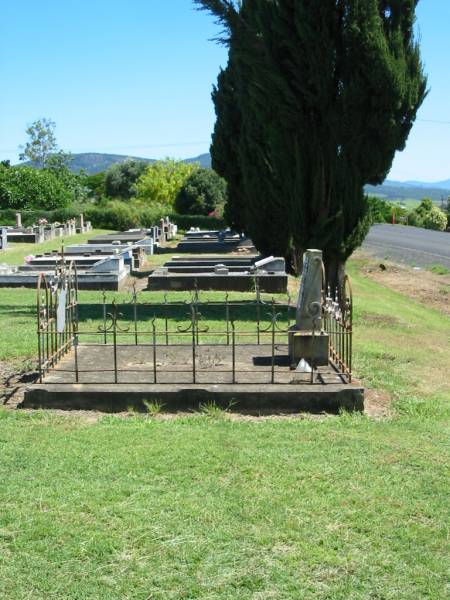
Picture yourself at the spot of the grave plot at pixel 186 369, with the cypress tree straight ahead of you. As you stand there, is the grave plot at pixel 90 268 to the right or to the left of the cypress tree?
left

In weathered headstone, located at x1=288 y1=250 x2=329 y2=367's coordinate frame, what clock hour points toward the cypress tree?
The cypress tree is roughly at 3 o'clock from the weathered headstone.

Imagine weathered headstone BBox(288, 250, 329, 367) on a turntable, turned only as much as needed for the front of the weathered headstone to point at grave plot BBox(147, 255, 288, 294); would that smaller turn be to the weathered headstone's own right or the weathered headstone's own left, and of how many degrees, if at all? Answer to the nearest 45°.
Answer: approximately 90° to the weathered headstone's own right

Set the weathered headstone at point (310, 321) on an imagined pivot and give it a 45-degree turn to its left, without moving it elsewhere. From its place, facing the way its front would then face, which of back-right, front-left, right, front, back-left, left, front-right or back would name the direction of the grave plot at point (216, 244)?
back-right

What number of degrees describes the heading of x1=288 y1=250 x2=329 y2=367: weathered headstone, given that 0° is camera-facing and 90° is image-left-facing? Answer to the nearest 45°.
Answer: approximately 90°

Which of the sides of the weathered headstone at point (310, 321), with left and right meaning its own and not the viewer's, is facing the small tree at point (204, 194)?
right

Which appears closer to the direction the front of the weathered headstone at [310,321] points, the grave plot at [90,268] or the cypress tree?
the grave plot

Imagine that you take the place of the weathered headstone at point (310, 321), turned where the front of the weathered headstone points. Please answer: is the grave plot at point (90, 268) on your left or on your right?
on your right
